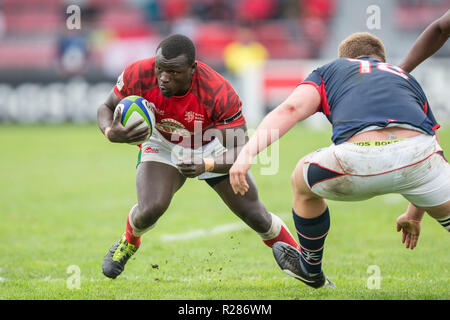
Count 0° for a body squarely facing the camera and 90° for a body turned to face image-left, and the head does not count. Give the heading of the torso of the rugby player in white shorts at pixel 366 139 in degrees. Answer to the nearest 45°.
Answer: approximately 180°

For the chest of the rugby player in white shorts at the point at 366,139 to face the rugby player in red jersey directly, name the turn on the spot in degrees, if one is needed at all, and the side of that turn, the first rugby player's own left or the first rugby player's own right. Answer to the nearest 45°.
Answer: approximately 45° to the first rugby player's own left
